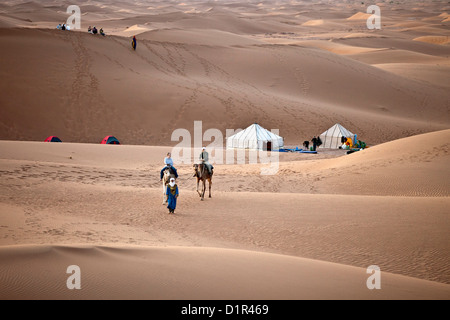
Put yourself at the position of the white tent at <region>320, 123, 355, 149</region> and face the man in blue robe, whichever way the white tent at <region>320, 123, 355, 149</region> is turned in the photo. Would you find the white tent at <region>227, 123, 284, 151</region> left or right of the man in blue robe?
right

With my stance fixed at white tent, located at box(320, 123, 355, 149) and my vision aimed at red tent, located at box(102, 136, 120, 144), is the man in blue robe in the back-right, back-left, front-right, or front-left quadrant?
front-left

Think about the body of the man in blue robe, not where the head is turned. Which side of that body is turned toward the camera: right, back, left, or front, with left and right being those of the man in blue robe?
front

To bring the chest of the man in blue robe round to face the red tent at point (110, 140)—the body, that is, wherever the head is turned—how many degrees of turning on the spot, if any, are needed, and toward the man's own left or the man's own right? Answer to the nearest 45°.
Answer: approximately 180°

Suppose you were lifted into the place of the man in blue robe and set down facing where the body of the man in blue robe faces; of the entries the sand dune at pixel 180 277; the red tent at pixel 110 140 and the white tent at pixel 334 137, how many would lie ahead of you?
1

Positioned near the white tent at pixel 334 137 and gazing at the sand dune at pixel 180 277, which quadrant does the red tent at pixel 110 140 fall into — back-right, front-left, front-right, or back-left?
front-right

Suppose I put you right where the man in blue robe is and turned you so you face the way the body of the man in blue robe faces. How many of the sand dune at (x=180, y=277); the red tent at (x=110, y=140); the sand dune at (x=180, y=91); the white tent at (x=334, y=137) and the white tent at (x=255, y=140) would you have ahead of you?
1

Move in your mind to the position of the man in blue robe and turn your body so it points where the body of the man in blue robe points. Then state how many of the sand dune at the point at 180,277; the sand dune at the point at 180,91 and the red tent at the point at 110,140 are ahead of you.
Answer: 1

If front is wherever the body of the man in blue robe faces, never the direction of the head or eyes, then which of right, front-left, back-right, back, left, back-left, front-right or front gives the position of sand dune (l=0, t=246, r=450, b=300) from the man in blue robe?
front
